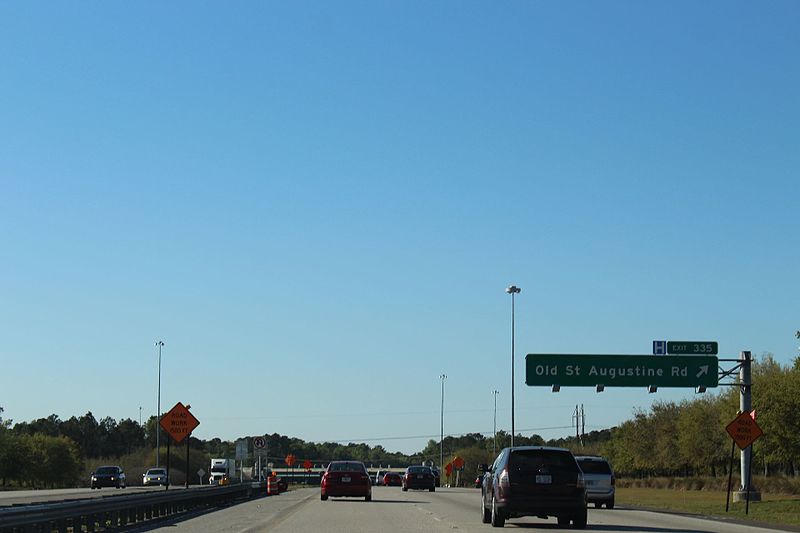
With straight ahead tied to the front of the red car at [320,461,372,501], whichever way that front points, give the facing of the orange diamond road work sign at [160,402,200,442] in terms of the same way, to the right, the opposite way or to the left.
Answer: the opposite way

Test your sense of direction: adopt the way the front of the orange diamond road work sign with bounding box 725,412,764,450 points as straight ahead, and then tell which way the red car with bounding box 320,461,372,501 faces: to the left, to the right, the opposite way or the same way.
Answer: the opposite way

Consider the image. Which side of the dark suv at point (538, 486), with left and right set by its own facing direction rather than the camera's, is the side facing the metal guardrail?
left

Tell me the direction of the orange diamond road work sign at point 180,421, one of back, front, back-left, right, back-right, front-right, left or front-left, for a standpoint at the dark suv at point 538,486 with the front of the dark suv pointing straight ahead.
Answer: front-left

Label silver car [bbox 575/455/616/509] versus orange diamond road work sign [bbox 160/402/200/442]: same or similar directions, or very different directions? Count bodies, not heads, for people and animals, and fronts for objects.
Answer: very different directions

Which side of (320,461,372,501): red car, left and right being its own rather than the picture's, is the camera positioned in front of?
back

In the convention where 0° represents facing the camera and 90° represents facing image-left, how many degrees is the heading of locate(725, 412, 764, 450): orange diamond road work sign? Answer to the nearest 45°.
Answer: approximately 0°

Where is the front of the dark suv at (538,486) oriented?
away from the camera

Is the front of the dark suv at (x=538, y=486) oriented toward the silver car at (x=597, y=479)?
yes

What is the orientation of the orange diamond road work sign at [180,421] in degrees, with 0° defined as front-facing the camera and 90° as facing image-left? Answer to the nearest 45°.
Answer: approximately 0°

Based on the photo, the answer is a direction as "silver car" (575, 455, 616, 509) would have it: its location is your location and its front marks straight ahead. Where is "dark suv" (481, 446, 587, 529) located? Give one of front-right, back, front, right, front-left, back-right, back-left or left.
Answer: back

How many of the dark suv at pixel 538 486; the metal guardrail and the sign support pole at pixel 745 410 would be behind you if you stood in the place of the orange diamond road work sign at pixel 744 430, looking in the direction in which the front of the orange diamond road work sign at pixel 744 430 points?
1

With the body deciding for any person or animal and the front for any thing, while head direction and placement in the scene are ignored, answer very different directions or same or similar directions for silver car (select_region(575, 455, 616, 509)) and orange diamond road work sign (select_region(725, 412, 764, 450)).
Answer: very different directions
